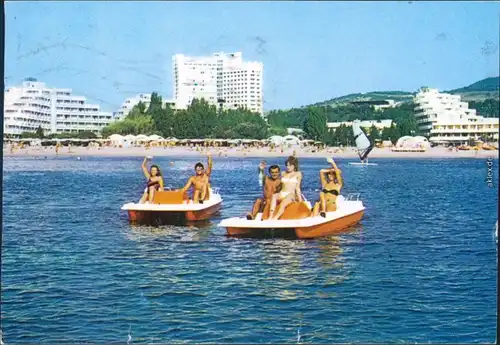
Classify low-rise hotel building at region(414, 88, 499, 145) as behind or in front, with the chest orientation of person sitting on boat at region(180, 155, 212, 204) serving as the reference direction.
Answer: behind

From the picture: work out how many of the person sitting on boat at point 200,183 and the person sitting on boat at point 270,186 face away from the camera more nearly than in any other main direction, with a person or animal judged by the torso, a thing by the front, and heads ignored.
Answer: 0

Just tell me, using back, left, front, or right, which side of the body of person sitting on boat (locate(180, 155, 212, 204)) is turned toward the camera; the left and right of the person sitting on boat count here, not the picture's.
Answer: front

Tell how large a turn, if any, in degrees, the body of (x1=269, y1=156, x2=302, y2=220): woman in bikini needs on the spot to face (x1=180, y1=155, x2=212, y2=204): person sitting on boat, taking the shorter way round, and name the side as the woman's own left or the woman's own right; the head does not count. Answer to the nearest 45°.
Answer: approximately 90° to the woman's own right

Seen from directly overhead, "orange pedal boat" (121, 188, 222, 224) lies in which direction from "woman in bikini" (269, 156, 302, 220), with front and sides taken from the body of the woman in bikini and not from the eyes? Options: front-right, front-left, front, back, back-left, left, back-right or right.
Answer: right

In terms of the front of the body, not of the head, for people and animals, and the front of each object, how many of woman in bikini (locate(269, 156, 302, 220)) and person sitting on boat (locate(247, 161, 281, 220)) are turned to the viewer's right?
0

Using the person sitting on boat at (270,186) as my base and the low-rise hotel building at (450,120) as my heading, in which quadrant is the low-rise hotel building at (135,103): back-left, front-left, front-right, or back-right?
front-left

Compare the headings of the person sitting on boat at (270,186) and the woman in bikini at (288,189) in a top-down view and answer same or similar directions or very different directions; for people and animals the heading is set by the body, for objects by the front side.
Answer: same or similar directions

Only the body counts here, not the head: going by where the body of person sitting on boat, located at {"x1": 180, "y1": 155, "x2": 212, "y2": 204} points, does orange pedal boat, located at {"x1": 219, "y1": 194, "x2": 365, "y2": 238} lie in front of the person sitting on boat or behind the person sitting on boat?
in front

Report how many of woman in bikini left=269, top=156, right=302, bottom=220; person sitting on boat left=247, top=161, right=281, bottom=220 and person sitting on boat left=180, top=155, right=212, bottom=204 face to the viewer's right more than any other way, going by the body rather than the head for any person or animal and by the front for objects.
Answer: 0
